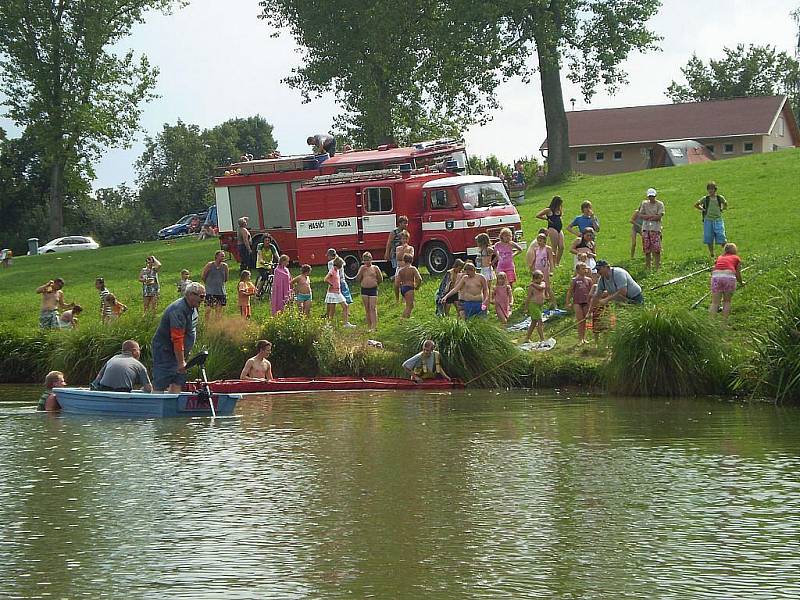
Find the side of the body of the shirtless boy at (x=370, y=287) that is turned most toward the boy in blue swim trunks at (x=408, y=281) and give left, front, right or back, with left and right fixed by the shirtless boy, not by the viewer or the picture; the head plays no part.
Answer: left

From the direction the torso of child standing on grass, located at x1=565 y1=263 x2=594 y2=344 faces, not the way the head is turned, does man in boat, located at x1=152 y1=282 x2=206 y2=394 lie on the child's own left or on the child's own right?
on the child's own right

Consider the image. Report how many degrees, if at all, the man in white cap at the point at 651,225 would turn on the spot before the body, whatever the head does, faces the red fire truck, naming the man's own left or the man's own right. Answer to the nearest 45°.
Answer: approximately 135° to the man's own right

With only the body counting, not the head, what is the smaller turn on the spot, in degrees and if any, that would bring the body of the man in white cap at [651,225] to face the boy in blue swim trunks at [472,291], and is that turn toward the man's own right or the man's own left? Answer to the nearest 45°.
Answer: approximately 45° to the man's own right

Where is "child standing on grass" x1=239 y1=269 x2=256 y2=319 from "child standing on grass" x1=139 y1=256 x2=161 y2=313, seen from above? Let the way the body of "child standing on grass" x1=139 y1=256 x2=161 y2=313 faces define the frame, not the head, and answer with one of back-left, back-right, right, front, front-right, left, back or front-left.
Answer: front-left

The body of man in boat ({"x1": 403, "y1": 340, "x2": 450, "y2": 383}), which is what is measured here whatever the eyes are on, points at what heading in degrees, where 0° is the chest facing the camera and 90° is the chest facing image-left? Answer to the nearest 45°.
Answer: approximately 0°

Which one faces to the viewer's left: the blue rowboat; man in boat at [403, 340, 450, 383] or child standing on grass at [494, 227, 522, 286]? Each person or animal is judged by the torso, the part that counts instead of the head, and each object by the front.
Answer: the blue rowboat

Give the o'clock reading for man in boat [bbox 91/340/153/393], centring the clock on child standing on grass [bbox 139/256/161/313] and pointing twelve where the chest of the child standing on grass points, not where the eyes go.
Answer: The man in boat is roughly at 12 o'clock from the child standing on grass.

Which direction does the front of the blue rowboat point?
to the viewer's left

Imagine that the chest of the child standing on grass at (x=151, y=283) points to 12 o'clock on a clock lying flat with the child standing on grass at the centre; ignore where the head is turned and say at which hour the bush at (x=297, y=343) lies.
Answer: The bush is roughly at 11 o'clock from the child standing on grass.

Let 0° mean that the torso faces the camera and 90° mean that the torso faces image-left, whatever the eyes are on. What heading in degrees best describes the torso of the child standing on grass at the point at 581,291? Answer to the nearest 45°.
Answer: approximately 0°
